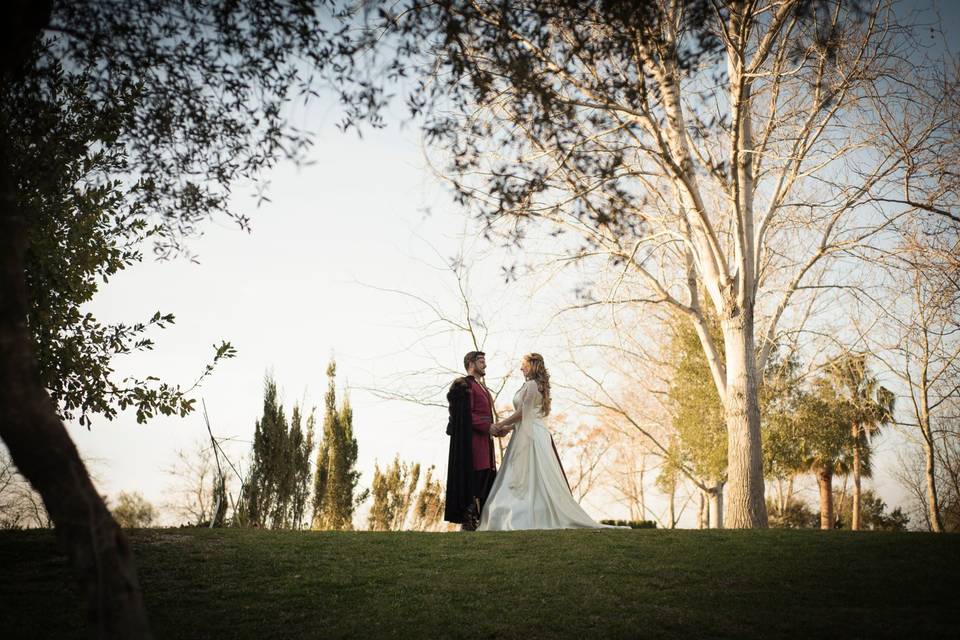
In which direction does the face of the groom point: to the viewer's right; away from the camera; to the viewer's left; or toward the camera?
to the viewer's right

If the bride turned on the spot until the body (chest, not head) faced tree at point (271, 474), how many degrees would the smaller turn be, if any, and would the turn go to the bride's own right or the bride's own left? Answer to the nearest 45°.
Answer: approximately 45° to the bride's own right

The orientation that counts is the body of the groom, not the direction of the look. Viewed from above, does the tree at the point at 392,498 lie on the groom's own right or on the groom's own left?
on the groom's own left

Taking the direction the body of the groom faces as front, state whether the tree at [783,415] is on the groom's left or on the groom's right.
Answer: on the groom's left

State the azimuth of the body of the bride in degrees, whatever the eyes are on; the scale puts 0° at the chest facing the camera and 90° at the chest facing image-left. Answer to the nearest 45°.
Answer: approximately 90°

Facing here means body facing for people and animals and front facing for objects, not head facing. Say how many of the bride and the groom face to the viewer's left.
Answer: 1

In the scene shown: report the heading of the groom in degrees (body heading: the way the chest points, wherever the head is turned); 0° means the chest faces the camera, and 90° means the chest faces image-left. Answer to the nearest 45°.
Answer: approximately 270°

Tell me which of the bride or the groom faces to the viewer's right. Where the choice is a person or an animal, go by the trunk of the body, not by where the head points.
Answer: the groom

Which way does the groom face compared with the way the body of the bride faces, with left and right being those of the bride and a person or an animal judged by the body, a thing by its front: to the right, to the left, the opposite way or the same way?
the opposite way

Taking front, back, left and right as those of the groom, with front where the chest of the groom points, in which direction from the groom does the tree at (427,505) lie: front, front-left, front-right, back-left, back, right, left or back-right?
left

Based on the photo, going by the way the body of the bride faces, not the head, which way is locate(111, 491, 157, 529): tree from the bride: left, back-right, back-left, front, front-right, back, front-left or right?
front-right

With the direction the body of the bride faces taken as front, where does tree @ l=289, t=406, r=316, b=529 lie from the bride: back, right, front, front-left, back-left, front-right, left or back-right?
front-right

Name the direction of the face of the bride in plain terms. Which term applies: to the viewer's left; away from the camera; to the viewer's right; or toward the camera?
to the viewer's left
